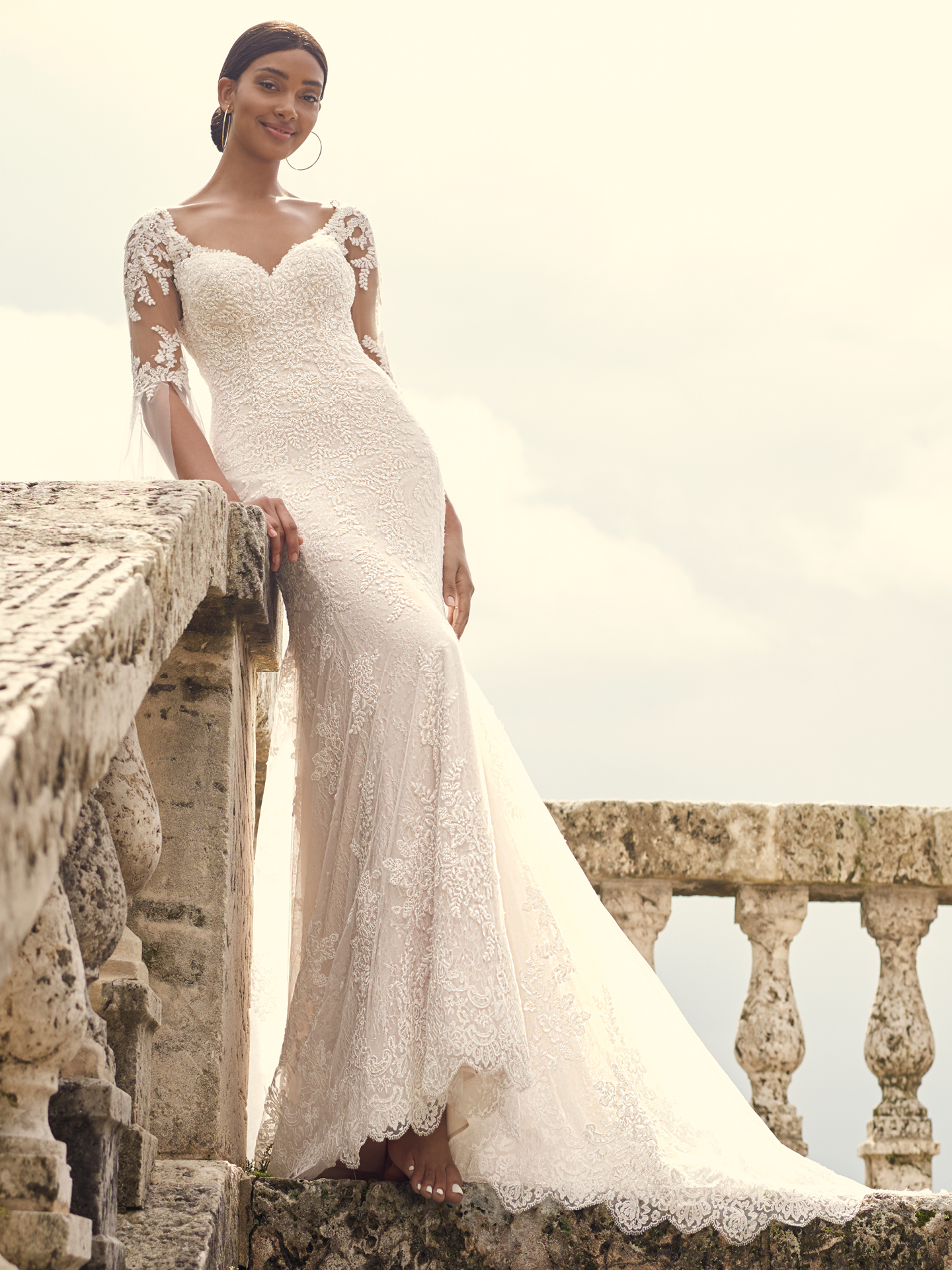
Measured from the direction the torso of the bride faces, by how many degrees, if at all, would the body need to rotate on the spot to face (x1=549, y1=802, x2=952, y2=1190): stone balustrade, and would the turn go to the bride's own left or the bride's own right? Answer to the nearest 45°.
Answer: approximately 135° to the bride's own left

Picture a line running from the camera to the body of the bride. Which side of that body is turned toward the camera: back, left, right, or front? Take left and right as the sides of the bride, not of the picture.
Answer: front
